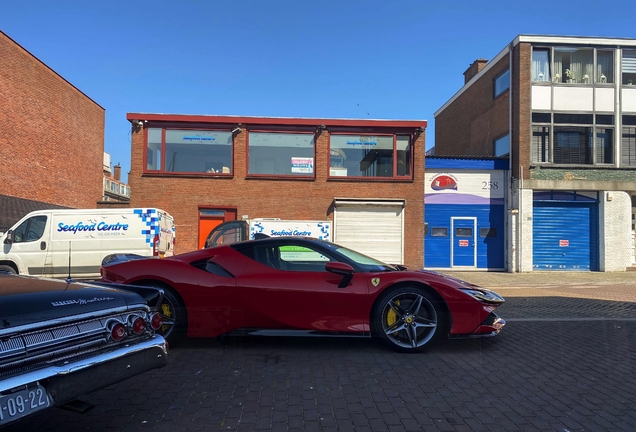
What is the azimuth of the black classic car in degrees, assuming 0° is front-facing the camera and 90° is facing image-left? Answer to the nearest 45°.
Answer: approximately 135°

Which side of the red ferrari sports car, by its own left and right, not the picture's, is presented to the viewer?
right

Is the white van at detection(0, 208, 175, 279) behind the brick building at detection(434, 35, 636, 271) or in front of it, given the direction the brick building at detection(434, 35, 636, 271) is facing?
in front

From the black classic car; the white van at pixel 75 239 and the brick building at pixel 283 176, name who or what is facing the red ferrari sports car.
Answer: the brick building

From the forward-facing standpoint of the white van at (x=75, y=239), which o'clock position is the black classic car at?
The black classic car is roughly at 9 o'clock from the white van.

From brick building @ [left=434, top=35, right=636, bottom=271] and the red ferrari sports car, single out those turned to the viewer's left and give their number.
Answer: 0

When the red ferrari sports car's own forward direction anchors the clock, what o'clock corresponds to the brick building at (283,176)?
The brick building is roughly at 9 o'clock from the red ferrari sports car.

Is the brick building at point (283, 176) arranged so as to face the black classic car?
yes

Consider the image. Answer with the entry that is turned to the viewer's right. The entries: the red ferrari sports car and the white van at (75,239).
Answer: the red ferrari sports car

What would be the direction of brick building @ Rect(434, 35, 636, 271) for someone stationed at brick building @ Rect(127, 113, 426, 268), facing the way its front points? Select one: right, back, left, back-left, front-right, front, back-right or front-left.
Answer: left

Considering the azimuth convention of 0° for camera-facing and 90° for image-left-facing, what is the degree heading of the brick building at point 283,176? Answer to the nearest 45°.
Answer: approximately 0°

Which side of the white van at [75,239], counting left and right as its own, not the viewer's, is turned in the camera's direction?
left

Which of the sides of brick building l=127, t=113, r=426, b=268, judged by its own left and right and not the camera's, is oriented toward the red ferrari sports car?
front

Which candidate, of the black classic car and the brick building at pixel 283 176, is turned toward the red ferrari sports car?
the brick building

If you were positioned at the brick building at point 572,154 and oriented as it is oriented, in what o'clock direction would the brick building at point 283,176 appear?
the brick building at point 283,176 is roughly at 2 o'clock from the brick building at point 572,154.
